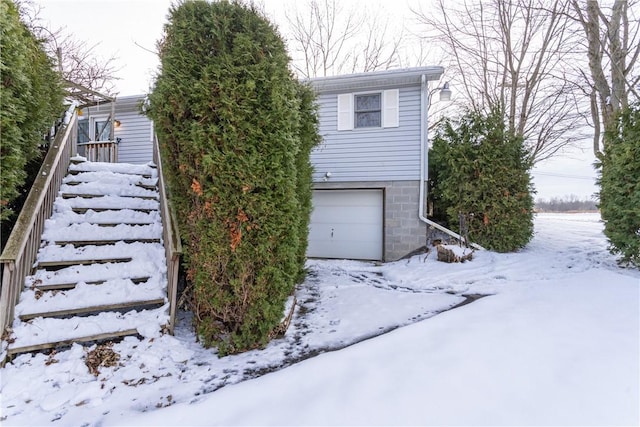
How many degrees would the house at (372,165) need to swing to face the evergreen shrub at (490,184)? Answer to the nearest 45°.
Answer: approximately 45° to its left

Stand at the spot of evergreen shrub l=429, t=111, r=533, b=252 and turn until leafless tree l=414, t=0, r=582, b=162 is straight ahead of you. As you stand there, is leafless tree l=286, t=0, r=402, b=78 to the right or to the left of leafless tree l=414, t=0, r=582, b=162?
left

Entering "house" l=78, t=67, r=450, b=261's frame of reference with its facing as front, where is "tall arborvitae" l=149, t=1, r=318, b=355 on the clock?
The tall arborvitae is roughly at 1 o'clock from the house.

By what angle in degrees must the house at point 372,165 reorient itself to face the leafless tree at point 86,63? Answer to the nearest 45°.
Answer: approximately 135° to its right

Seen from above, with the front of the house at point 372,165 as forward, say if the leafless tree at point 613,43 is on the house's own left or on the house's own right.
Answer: on the house's own left

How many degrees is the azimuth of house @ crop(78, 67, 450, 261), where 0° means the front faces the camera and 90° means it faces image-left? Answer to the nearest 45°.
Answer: approximately 0°

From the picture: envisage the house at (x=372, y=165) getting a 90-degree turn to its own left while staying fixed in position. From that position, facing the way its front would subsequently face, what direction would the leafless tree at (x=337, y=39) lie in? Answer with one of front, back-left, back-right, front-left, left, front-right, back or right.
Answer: left

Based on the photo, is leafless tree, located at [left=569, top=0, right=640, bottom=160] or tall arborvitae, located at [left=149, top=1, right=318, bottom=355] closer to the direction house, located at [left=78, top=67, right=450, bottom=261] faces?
the tall arborvitae

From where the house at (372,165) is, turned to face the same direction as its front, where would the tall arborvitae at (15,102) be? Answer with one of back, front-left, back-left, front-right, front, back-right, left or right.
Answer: front-right
